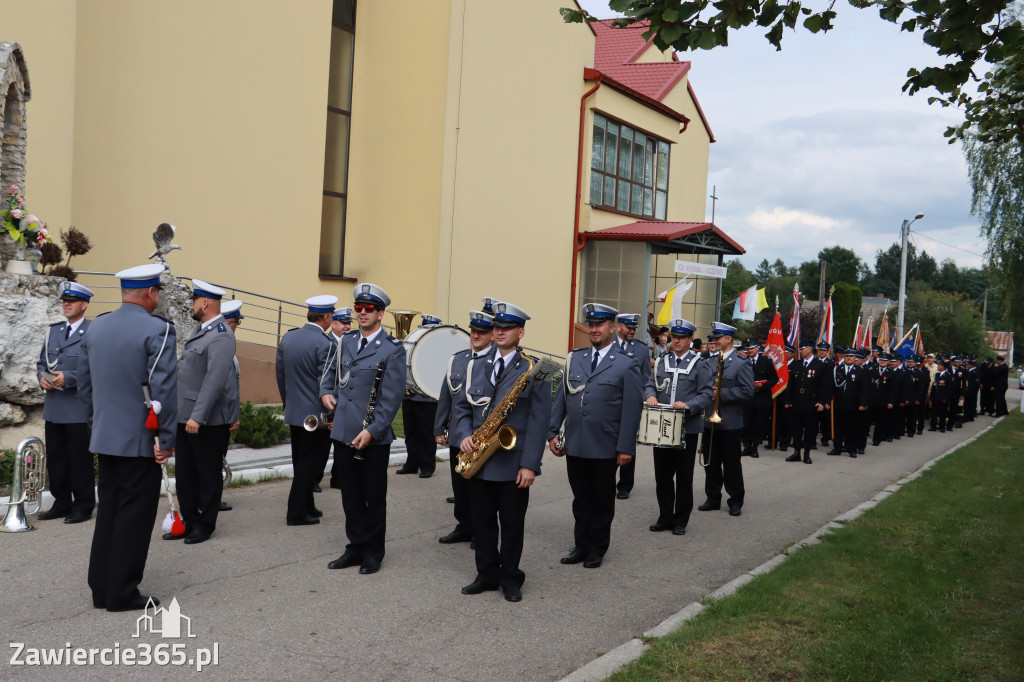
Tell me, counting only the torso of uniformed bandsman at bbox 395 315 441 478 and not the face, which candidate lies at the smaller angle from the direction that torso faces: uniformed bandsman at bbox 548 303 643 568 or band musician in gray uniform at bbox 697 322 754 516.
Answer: the uniformed bandsman

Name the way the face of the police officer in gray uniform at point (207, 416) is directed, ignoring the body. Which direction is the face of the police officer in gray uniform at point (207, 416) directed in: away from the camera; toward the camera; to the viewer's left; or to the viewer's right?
to the viewer's left

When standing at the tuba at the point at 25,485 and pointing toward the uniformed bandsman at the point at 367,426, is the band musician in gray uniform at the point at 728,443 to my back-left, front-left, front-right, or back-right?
front-left

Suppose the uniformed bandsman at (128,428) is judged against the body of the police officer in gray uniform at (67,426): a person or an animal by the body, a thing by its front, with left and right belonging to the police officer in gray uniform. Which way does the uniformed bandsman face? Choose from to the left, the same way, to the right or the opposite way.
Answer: the opposite way

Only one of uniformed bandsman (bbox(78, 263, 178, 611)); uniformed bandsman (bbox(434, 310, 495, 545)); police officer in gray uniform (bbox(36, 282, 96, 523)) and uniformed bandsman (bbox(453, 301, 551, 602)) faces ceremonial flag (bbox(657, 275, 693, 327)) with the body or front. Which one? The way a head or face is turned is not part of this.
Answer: uniformed bandsman (bbox(78, 263, 178, 611))

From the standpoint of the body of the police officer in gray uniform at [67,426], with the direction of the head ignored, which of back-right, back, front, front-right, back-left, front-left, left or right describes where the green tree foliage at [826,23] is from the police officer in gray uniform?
left

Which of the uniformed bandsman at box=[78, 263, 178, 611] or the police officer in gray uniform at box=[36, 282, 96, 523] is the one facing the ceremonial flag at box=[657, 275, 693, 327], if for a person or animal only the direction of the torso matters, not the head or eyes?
the uniformed bandsman

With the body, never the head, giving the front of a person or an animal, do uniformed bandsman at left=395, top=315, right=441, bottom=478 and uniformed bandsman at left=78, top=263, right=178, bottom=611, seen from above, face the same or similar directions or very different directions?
very different directions

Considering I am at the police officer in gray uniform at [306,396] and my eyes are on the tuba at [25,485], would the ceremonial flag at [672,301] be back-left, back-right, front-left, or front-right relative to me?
back-right

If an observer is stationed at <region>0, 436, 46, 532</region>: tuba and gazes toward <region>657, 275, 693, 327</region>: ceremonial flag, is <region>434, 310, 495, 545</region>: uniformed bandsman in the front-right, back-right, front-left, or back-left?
front-right
